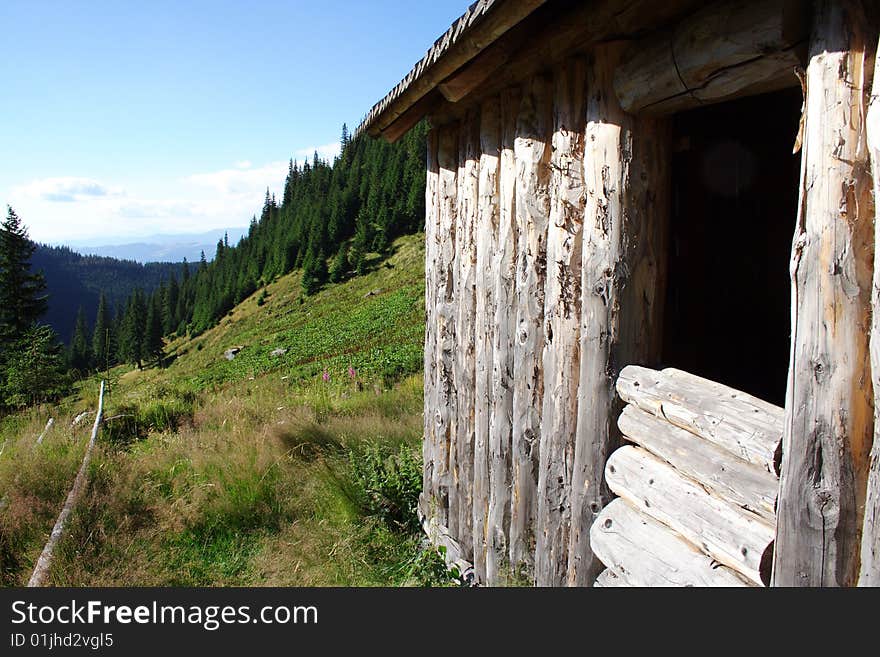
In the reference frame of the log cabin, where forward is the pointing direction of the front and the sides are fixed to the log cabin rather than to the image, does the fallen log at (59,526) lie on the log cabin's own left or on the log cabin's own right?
on the log cabin's own right

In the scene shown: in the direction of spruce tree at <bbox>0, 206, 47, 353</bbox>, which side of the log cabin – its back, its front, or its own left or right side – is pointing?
right

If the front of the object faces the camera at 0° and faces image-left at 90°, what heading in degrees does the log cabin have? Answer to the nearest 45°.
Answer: approximately 45°

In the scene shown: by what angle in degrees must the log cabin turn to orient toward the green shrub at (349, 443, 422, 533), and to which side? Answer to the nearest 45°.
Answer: approximately 90° to its right

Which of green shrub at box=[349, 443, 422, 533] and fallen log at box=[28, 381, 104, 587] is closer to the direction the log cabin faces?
the fallen log
